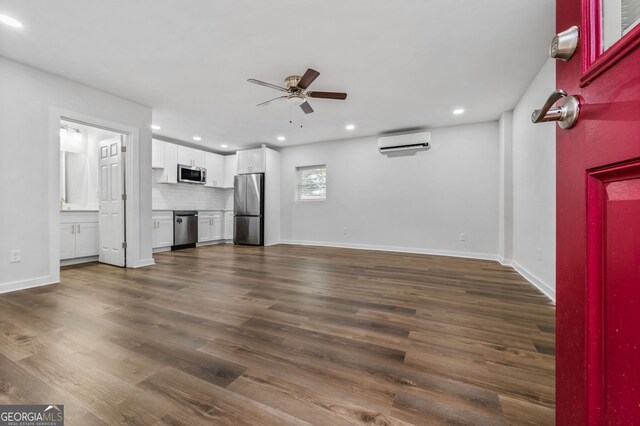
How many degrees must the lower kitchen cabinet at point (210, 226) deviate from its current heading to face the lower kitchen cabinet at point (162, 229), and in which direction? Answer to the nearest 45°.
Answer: approximately 90° to its right

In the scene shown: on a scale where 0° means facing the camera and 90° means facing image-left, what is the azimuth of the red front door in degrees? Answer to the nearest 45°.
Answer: approximately 45°

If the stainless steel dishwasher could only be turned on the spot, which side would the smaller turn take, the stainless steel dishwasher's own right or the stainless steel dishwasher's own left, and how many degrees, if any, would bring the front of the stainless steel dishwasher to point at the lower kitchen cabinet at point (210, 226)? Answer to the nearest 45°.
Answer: approximately 90° to the stainless steel dishwasher's own left

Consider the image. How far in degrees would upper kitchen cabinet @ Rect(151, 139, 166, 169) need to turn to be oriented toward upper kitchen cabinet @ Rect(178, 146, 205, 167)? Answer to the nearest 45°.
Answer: approximately 90° to its left

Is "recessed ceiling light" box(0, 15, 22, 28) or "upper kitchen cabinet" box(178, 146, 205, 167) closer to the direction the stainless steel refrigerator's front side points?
the recessed ceiling light

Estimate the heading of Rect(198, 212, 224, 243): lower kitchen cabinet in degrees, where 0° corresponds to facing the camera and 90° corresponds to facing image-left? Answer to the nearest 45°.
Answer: approximately 315°
